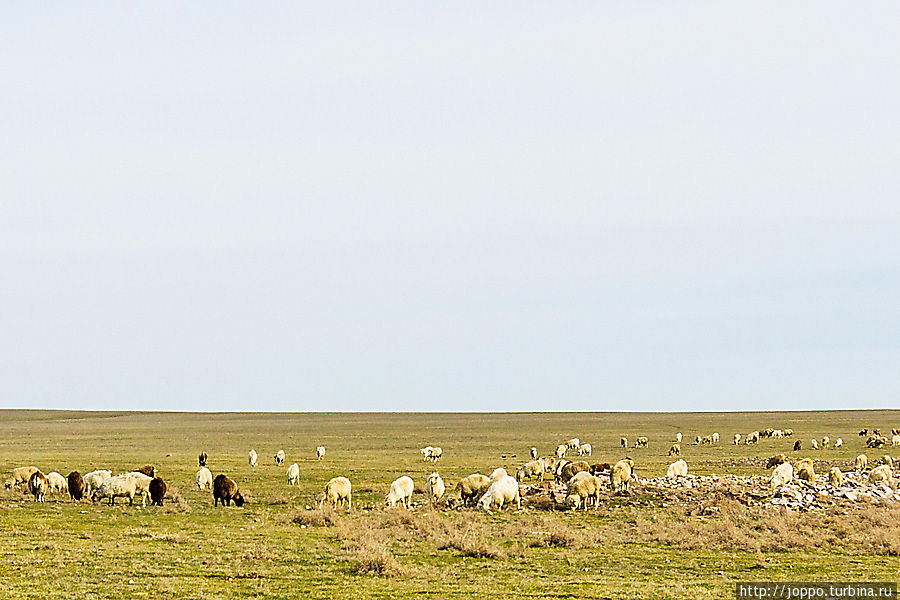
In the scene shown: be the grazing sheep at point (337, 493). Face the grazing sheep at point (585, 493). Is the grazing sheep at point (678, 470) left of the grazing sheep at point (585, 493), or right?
left

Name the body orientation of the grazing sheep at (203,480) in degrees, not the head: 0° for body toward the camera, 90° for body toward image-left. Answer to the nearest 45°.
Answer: approximately 45°

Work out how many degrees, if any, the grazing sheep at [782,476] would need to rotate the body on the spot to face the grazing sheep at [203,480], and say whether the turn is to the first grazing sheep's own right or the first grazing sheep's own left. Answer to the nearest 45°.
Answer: approximately 45° to the first grazing sheep's own right

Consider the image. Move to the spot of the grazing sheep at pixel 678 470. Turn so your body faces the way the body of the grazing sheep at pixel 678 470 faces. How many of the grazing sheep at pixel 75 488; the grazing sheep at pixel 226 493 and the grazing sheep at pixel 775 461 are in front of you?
2

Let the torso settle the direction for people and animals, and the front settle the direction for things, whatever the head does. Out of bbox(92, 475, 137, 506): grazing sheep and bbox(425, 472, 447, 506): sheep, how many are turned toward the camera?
1

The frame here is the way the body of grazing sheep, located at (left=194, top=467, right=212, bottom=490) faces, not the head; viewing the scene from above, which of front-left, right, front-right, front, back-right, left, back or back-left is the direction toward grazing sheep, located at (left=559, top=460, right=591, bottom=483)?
back-left

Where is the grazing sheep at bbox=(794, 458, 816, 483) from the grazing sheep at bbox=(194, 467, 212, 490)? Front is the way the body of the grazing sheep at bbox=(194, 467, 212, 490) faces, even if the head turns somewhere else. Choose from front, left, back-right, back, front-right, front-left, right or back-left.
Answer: back-left

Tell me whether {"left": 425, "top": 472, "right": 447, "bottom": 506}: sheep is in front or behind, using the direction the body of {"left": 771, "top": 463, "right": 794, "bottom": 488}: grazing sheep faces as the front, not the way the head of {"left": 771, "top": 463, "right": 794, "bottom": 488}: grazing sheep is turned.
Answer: in front

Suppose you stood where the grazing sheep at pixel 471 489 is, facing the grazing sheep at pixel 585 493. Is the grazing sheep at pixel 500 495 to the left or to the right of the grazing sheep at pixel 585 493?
right

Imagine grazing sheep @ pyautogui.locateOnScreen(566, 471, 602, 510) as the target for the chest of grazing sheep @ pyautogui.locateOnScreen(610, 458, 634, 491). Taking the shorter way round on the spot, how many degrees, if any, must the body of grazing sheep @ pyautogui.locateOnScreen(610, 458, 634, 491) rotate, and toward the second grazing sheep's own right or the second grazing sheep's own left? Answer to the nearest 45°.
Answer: approximately 45° to the second grazing sheep's own left

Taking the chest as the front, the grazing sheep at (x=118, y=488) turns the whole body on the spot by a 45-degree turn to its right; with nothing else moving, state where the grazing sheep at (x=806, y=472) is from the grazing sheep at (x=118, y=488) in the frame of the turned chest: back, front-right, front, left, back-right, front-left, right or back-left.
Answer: back-right
